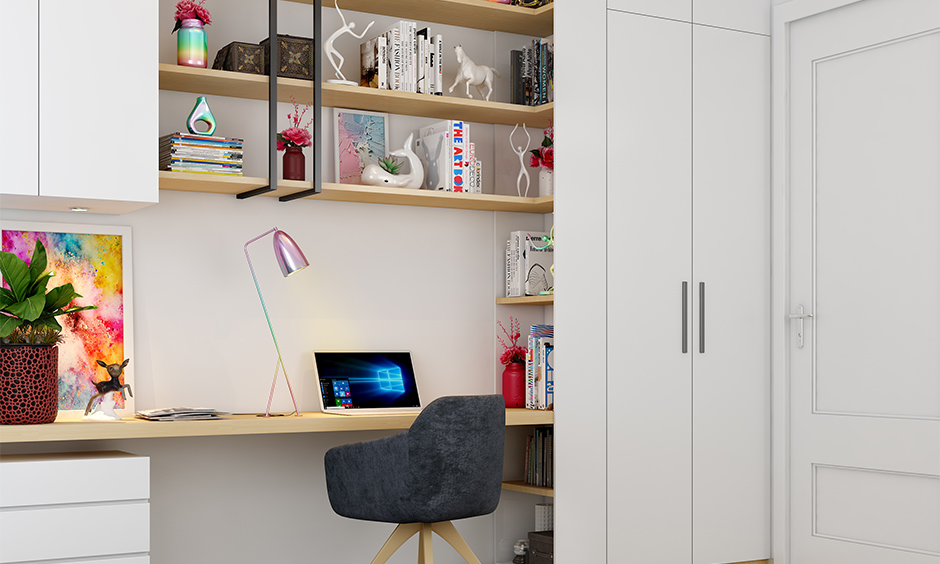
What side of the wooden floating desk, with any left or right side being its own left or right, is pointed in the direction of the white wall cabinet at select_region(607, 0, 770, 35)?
left

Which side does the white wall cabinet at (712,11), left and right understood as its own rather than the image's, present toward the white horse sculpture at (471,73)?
right

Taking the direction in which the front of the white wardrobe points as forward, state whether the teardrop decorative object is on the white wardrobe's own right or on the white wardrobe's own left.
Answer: on the white wardrobe's own right

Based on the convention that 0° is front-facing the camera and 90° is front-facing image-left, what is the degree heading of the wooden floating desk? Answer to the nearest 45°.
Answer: approximately 0°

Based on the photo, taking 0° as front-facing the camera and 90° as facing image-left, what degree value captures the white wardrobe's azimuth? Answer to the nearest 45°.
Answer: approximately 315°

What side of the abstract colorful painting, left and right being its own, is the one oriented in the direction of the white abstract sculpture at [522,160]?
left

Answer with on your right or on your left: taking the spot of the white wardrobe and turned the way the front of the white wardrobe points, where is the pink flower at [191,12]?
on your right
